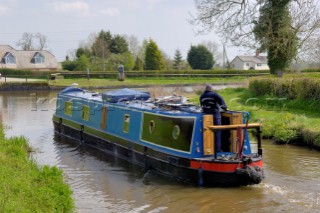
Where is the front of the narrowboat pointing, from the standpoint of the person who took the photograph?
facing away from the viewer and to the left of the viewer

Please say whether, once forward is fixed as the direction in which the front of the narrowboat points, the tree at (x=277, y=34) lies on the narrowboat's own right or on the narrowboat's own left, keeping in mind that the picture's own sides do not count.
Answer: on the narrowboat's own right

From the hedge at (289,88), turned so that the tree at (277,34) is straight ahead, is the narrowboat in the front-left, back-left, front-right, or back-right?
back-left

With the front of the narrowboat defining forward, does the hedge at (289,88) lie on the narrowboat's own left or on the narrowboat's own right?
on the narrowboat's own right
